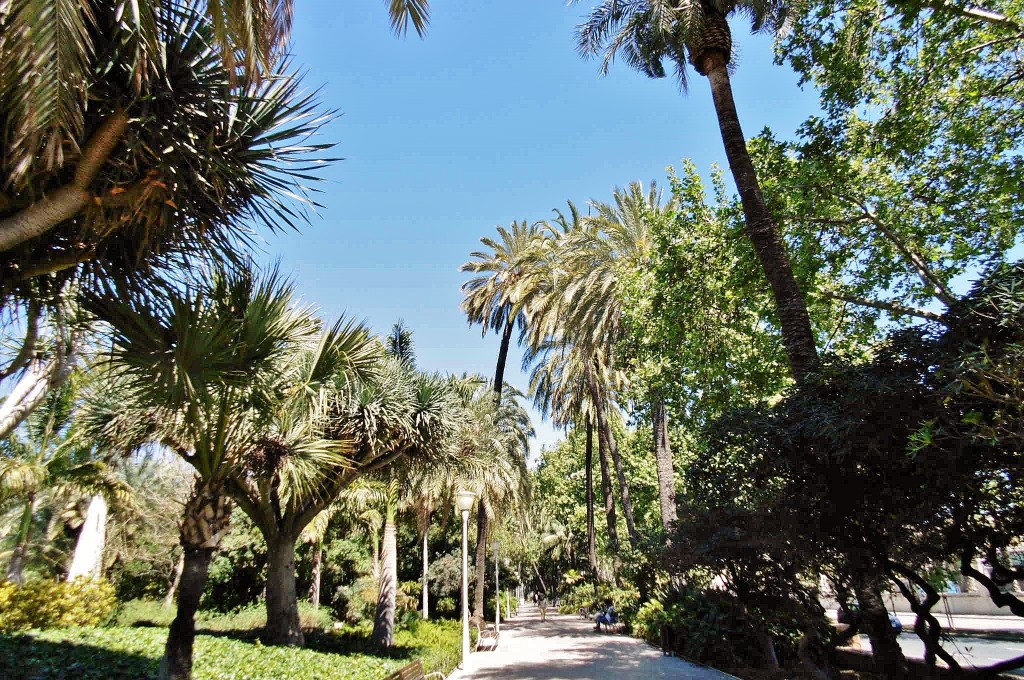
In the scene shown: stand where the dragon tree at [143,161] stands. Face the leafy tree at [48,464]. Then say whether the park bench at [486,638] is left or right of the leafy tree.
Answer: right

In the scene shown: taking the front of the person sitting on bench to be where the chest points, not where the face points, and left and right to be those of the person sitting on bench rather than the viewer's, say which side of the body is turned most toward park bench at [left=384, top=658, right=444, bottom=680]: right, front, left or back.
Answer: left

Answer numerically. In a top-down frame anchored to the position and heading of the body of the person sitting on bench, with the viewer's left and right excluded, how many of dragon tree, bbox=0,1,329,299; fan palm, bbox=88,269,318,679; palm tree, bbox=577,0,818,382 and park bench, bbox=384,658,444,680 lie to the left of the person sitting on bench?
4

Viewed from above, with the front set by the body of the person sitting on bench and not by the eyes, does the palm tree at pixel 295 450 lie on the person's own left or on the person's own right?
on the person's own left

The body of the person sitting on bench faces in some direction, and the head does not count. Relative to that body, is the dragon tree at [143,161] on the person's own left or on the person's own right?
on the person's own left

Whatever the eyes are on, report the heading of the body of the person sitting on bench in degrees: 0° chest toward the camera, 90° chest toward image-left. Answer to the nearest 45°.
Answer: approximately 90°

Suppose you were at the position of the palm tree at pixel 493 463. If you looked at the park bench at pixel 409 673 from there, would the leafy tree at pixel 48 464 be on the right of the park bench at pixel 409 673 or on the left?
right
